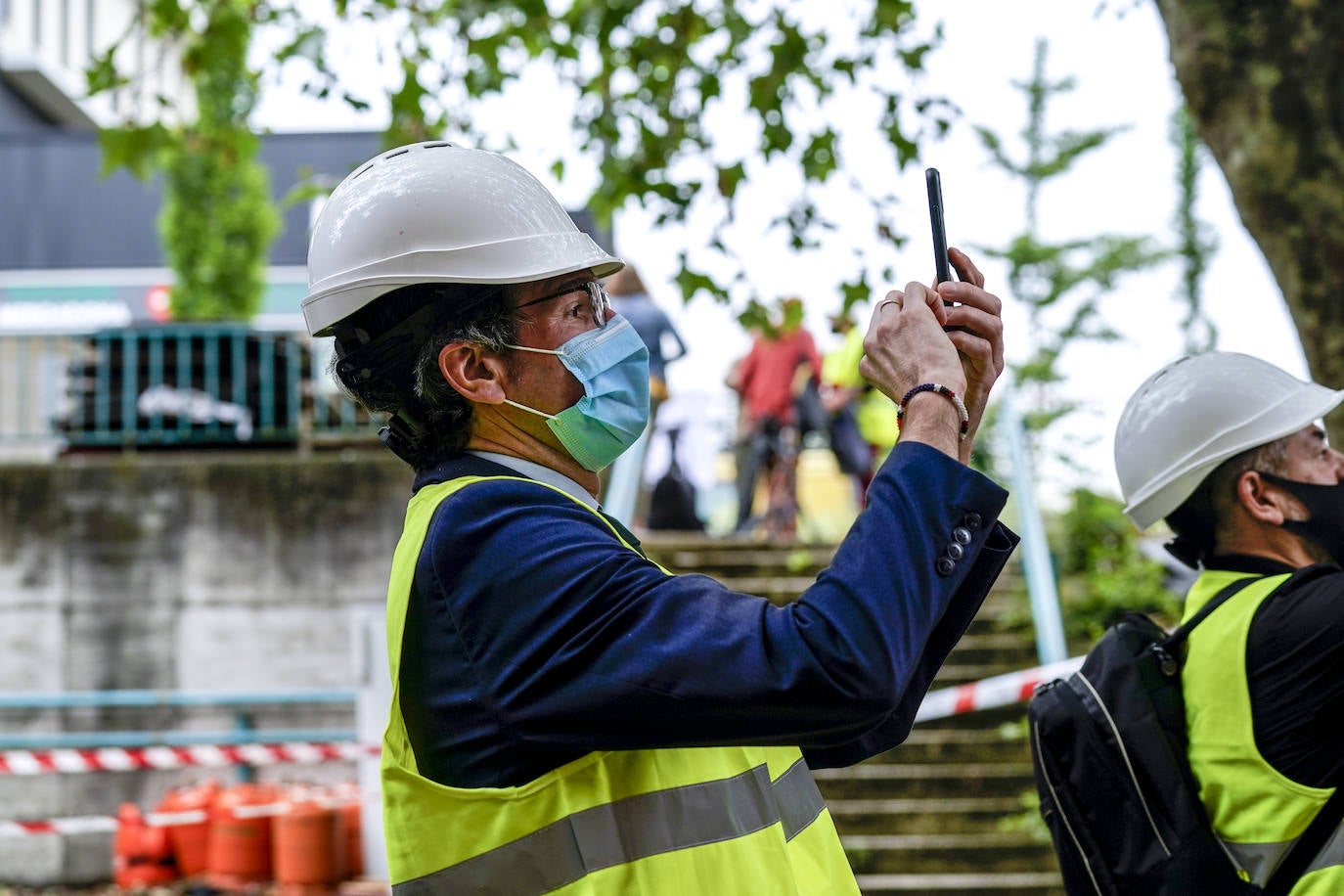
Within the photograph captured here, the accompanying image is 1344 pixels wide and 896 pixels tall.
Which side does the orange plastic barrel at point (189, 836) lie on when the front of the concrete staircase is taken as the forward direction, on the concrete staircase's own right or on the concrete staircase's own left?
on the concrete staircase's own right

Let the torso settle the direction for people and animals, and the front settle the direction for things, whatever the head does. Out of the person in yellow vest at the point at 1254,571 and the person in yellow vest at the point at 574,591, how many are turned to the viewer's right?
2

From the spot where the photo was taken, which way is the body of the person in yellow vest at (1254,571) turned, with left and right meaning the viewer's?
facing to the right of the viewer

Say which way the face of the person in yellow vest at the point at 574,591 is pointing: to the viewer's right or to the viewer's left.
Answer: to the viewer's right

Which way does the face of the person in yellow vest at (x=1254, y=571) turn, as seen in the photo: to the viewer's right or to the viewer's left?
to the viewer's right

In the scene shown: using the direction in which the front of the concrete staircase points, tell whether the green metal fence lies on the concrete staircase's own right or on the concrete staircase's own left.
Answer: on the concrete staircase's own right

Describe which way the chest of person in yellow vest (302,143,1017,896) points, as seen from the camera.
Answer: to the viewer's right

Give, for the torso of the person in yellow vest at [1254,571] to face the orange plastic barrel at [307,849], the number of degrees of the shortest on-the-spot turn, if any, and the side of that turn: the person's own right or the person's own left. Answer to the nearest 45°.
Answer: approximately 135° to the person's own left

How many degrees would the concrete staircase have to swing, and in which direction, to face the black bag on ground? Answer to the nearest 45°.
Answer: approximately 135° to its right

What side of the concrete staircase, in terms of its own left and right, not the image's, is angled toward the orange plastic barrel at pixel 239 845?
right
